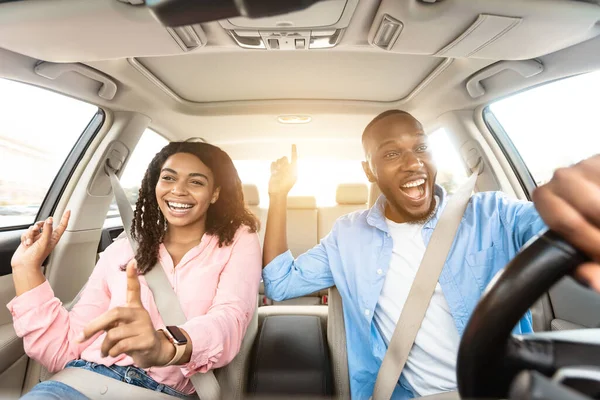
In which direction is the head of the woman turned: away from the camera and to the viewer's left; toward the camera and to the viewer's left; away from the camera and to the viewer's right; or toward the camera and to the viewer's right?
toward the camera and to the viewer's right

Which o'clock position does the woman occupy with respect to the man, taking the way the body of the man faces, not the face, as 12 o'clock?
The woman is roughly at 2 o'clock from the man.

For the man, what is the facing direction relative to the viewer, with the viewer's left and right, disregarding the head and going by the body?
facing the viewer
